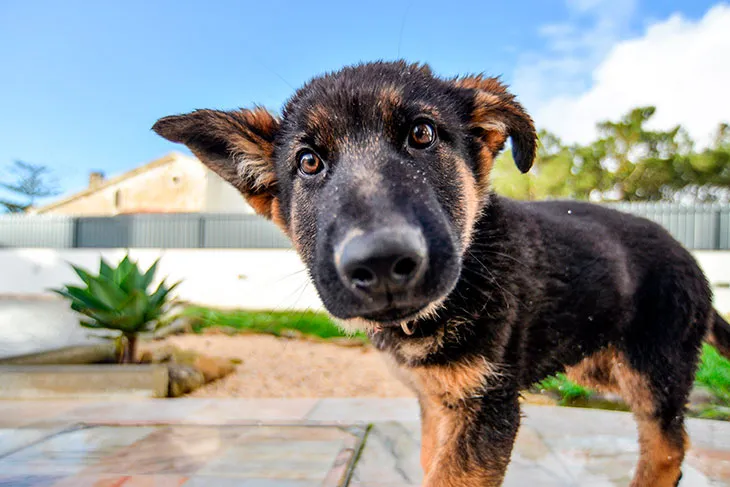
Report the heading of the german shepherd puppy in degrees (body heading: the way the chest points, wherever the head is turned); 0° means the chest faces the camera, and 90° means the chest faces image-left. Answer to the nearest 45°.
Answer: approximately 45°

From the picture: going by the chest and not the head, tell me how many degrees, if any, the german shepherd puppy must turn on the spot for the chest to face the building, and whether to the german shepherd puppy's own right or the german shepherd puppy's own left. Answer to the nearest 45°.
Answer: approximately 90° to the german shepherd puppy's own right
